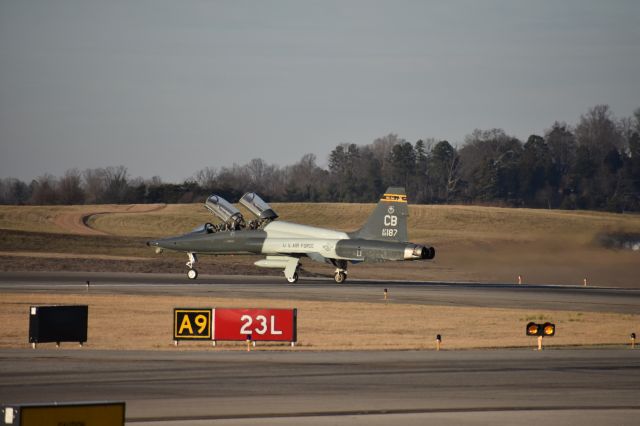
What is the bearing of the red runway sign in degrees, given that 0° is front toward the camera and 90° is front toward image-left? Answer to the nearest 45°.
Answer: approximately 0°
